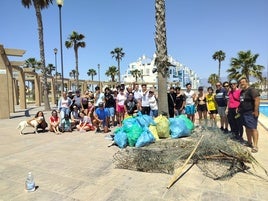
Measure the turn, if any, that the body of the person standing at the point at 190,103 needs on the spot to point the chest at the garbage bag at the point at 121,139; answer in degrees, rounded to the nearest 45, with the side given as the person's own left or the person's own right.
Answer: approximately 45° to the person's own right

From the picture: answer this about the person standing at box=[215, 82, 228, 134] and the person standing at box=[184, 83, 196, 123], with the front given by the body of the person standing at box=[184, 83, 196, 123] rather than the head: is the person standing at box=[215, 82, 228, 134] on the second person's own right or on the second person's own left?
on the second person's own left

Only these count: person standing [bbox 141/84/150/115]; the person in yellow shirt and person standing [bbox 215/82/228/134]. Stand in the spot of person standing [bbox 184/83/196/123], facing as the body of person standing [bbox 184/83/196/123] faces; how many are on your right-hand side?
1

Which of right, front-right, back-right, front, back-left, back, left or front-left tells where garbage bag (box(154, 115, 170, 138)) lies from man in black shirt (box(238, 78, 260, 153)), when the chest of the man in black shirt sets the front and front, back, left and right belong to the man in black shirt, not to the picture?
front-right

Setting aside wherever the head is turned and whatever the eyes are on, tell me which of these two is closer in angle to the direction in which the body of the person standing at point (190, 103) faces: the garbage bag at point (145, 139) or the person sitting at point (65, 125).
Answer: the garbage bag

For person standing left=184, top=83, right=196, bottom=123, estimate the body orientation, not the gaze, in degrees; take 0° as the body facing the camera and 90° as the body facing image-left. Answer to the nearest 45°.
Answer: approximately 0°

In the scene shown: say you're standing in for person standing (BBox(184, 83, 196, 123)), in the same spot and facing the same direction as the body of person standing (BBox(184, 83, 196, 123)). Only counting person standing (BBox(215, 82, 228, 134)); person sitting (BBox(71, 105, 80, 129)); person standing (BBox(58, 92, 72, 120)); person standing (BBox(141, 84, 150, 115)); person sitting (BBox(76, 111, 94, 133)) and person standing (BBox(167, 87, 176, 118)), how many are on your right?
5

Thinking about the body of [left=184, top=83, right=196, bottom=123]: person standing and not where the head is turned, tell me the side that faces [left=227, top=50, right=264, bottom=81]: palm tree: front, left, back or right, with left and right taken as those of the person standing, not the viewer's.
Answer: back
